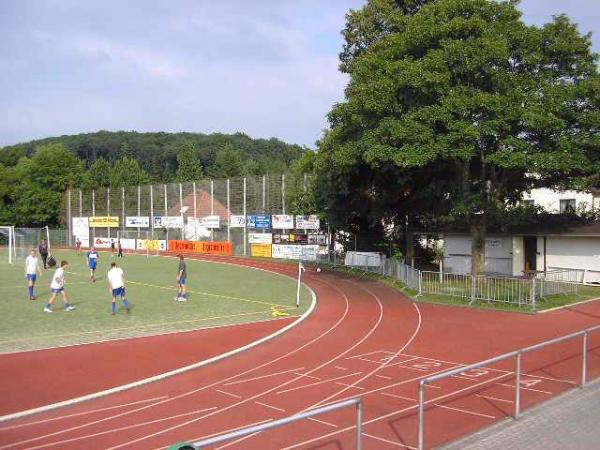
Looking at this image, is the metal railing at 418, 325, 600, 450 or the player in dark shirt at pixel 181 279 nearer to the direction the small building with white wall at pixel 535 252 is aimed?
the metal railing

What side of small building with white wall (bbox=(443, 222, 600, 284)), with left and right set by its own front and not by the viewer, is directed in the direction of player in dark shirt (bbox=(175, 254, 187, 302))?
front

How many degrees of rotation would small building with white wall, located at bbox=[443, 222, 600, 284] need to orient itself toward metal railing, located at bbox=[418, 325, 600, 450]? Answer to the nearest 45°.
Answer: approximately 45° to its left

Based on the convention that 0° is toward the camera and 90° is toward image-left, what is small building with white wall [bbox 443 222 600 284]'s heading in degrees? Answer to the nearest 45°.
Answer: approximately 45°
